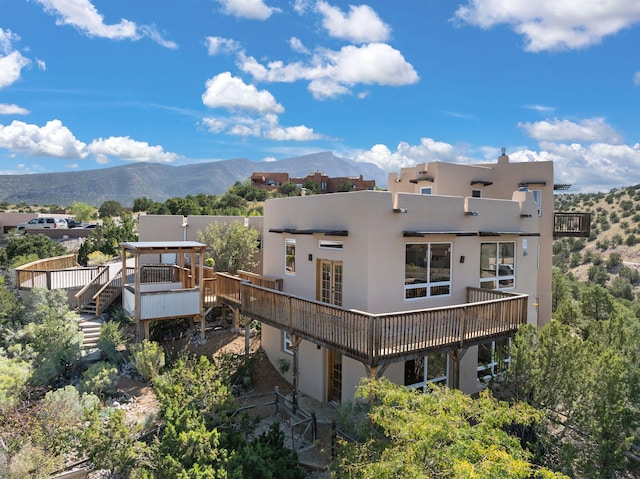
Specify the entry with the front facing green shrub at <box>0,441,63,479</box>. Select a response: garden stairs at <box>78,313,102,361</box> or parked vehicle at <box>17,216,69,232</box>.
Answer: the garden stairs

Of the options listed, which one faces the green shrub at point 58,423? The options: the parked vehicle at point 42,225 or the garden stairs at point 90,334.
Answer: the garden stairs

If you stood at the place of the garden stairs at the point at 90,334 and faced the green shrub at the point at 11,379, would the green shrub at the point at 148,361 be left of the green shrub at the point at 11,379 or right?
left

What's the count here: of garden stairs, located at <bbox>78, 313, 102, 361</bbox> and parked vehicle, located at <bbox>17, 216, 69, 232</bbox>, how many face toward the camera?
1

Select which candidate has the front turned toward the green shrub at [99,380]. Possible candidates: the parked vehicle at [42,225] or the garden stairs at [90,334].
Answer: the garden stairs

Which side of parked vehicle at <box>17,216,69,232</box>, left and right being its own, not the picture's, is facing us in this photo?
left

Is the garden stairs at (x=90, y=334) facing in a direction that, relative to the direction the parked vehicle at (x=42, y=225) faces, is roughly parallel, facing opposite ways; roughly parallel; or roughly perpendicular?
roughly perpendicular

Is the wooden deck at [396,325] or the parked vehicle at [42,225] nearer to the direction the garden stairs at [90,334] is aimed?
the wooden deck
